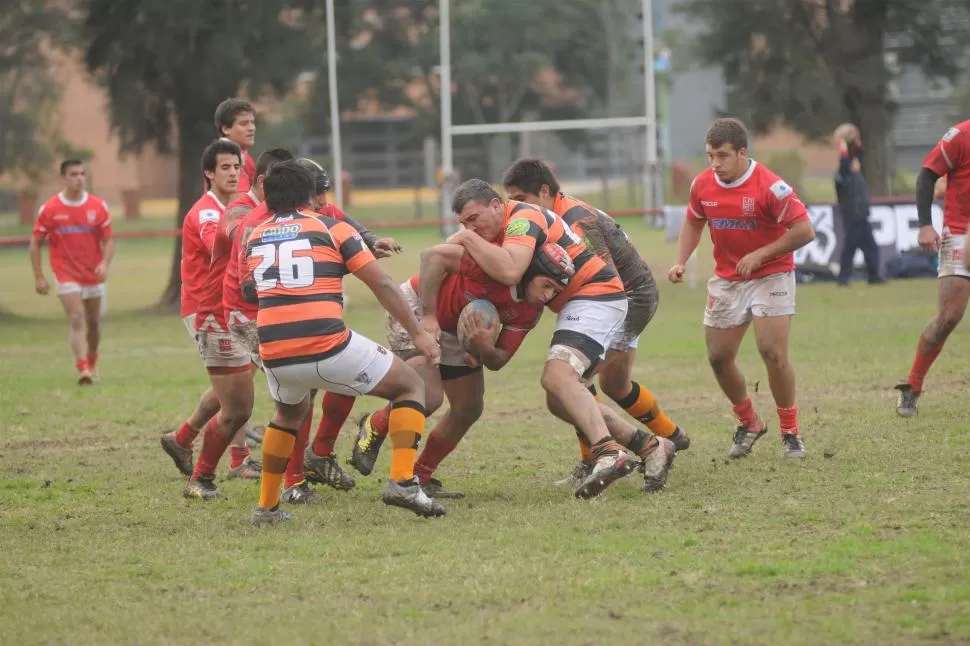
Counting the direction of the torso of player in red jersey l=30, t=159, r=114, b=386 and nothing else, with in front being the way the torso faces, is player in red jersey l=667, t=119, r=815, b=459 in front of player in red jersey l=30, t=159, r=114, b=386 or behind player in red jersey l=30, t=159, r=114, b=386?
in front

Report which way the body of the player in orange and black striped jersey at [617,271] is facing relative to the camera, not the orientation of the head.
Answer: to the viewer's left

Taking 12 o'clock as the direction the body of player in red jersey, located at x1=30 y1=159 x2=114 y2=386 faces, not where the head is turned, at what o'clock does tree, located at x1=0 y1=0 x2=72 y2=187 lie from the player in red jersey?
The tree is roughly at 6 o'clock from the player in red jersey.

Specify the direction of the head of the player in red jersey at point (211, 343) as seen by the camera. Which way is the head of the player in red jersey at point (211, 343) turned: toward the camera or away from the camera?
toward the camera

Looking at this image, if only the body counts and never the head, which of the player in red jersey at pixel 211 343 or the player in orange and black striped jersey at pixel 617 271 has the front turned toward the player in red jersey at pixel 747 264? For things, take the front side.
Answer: the player in red jersey at pixel 211 343

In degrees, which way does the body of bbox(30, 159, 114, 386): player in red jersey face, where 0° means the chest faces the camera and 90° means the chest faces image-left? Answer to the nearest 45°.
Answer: approximately 0°

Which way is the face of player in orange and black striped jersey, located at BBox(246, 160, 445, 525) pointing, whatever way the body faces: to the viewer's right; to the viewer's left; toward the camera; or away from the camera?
away from the camera

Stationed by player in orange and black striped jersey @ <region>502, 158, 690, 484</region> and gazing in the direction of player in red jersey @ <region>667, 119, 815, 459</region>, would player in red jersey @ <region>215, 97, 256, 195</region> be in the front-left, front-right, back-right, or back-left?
back-left

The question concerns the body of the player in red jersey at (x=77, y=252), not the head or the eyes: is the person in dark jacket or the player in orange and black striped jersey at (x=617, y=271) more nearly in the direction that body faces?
the player in orange and black striped jersey

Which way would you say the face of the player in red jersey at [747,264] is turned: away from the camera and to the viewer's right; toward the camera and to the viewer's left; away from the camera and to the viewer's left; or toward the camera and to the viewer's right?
toward the camera and to the viewer's left

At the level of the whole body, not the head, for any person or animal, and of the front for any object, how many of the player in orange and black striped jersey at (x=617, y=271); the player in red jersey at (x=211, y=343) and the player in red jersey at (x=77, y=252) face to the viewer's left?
1

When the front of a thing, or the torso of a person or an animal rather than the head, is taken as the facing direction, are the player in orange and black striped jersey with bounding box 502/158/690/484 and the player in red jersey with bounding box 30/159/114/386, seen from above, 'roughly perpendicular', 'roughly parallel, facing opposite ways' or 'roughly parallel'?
roughly perpendicular

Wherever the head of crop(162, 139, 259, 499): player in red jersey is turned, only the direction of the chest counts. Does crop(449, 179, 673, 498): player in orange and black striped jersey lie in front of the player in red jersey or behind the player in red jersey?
in front
